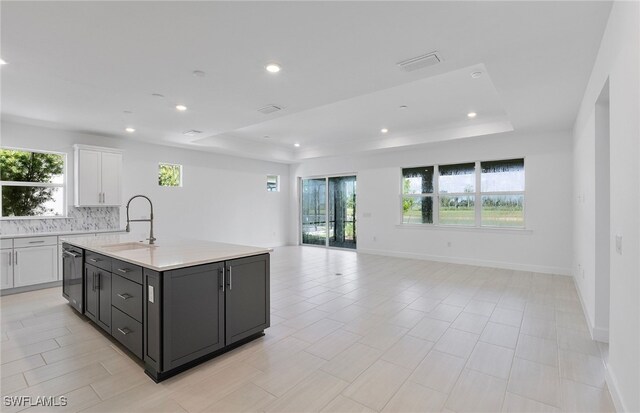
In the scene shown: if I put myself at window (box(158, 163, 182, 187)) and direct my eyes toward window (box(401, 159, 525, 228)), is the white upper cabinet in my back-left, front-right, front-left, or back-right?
back-right

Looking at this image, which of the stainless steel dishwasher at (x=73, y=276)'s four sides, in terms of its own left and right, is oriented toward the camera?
left

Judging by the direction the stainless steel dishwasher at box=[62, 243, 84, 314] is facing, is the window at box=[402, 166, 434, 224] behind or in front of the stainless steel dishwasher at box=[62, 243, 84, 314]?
behind

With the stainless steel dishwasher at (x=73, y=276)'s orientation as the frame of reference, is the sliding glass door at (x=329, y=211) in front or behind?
behind

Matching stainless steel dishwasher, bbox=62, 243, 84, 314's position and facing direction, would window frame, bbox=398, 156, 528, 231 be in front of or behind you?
behind

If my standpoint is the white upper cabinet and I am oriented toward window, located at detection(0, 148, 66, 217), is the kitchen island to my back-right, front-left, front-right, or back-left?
back-left
